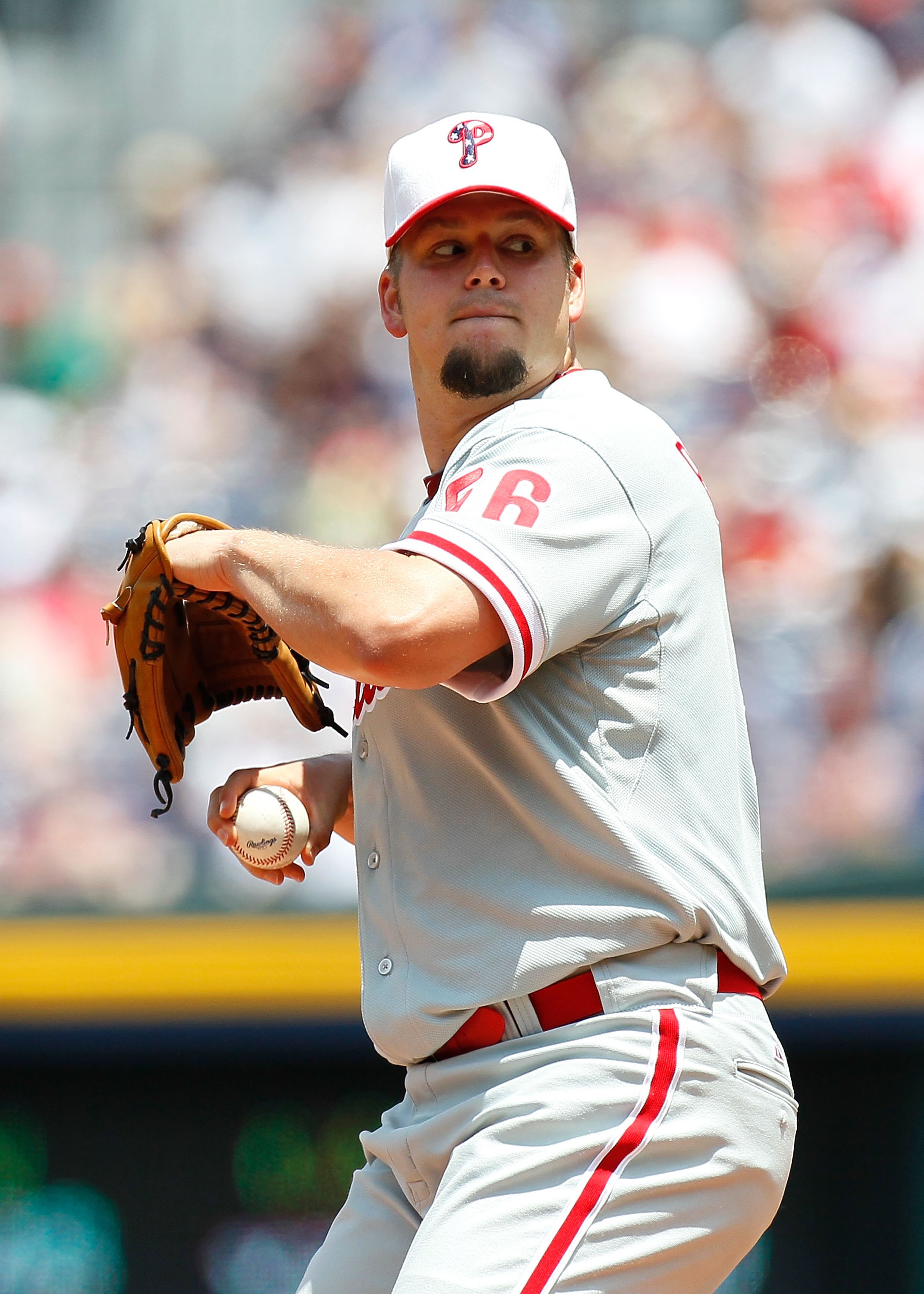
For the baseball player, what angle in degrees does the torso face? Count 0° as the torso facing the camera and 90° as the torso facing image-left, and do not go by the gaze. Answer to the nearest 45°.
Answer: approximately 90°

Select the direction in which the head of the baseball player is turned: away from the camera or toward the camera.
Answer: toward the camera
